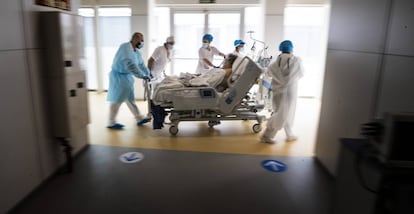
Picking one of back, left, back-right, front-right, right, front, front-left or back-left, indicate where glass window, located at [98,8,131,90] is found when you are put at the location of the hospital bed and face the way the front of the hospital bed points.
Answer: front-right

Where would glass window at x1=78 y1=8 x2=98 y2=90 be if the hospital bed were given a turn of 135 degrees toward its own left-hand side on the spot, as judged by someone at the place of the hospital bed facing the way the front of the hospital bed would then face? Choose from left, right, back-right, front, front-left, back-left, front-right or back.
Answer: back

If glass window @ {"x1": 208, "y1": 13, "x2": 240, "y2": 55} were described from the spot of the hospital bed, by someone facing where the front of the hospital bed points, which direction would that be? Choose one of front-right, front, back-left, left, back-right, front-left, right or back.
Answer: right

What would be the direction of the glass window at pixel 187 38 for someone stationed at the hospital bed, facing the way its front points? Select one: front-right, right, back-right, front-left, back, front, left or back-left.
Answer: right

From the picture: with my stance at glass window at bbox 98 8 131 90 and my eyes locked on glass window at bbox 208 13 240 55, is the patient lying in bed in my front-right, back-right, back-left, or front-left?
front-right

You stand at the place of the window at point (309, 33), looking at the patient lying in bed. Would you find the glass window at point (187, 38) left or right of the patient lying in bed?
right

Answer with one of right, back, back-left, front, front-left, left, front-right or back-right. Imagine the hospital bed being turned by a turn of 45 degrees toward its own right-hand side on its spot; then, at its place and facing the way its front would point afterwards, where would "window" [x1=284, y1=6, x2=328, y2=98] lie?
right

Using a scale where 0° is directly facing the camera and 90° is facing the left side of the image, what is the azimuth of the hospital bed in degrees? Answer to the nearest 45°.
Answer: approximately 90°
